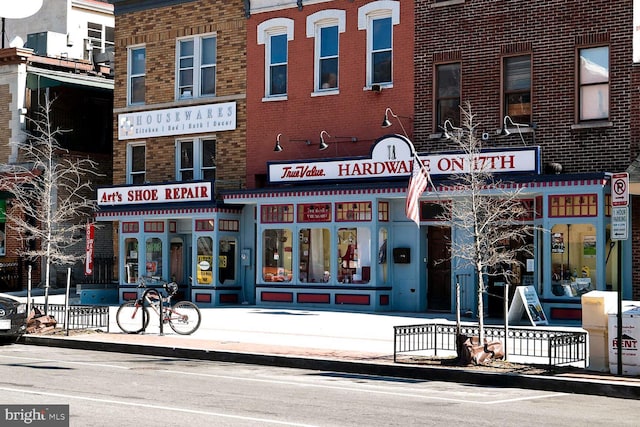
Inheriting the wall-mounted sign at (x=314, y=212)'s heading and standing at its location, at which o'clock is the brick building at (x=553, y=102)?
The brick building is roughly at 10 o'clock from the wall-mounted sign.

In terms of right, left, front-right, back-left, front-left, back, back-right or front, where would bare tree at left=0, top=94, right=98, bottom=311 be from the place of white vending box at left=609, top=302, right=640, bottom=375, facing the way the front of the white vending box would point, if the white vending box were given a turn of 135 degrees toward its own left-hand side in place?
left

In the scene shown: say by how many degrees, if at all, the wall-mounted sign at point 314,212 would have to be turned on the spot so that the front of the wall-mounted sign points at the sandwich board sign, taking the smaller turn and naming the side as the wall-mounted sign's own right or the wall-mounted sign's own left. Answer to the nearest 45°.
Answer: approximately 45° to the wall-mounted sign's own left

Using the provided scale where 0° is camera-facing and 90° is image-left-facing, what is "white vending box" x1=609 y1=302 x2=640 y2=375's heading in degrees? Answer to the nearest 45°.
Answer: approximately 0°

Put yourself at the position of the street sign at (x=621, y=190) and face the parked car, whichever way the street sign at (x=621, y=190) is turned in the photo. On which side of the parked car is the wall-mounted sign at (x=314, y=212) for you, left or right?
right

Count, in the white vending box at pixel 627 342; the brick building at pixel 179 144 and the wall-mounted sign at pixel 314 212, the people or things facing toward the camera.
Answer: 3

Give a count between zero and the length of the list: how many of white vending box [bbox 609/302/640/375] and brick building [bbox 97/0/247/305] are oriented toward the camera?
2
